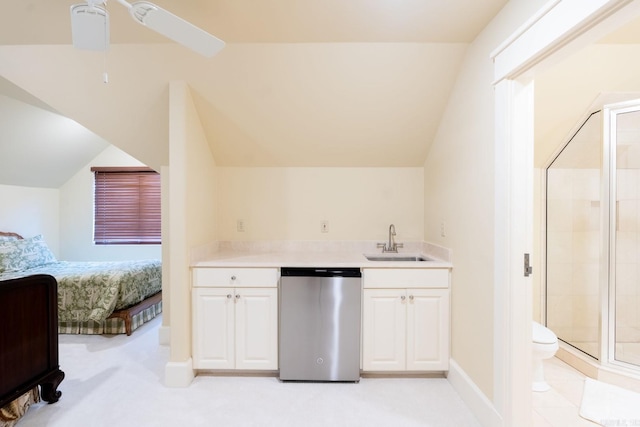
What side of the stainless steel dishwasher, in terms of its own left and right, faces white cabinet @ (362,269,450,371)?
left

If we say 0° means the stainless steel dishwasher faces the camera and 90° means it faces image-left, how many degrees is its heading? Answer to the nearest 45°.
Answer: approximately 0°

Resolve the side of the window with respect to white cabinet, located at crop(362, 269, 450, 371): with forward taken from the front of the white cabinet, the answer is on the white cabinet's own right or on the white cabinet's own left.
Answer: on the white cabinet's own right

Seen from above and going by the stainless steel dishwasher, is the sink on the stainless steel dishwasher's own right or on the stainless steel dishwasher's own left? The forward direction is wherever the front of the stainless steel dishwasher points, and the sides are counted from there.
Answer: on the stainless steel dishwasher's own left

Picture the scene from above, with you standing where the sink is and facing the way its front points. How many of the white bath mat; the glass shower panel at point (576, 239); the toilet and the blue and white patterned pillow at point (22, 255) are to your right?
1

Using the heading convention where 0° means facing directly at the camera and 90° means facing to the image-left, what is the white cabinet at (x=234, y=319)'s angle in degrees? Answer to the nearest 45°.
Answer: approximately 0°

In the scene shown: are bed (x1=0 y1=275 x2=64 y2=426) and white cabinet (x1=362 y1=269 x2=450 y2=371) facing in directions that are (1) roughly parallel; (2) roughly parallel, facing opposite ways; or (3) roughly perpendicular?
roughly perpendicular

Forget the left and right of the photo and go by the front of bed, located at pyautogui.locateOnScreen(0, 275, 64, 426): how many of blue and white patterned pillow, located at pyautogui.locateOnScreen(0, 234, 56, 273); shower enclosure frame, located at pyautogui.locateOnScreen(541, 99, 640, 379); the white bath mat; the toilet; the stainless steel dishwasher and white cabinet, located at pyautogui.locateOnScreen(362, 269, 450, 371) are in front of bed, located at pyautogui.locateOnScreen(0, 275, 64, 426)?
5

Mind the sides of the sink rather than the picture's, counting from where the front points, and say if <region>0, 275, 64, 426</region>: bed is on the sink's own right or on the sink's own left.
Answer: on the sink's own right

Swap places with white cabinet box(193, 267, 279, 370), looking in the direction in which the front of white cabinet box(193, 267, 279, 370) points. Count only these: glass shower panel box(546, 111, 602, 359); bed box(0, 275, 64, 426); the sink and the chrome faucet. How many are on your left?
3
